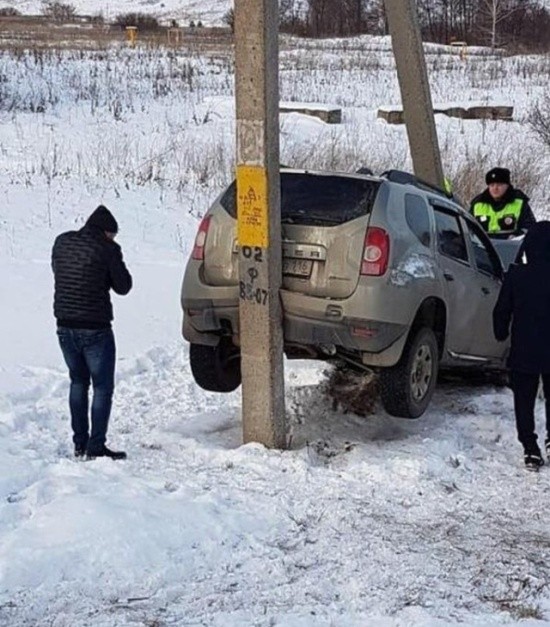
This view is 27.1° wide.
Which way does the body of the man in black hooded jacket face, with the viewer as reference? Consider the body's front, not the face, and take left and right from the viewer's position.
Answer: facing away from the viewer and to the right of the viewer

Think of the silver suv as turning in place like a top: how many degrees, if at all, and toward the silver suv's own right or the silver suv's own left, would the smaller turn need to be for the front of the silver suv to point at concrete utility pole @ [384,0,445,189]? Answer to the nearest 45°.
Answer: approximately 45° to the silver suv's own left

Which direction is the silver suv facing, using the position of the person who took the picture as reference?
facing away from the viewer and to the right of the viewer

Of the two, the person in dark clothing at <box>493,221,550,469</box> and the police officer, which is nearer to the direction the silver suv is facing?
the police officer

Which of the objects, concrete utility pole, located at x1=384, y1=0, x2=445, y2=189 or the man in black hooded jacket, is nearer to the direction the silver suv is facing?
the concrete utility pole
